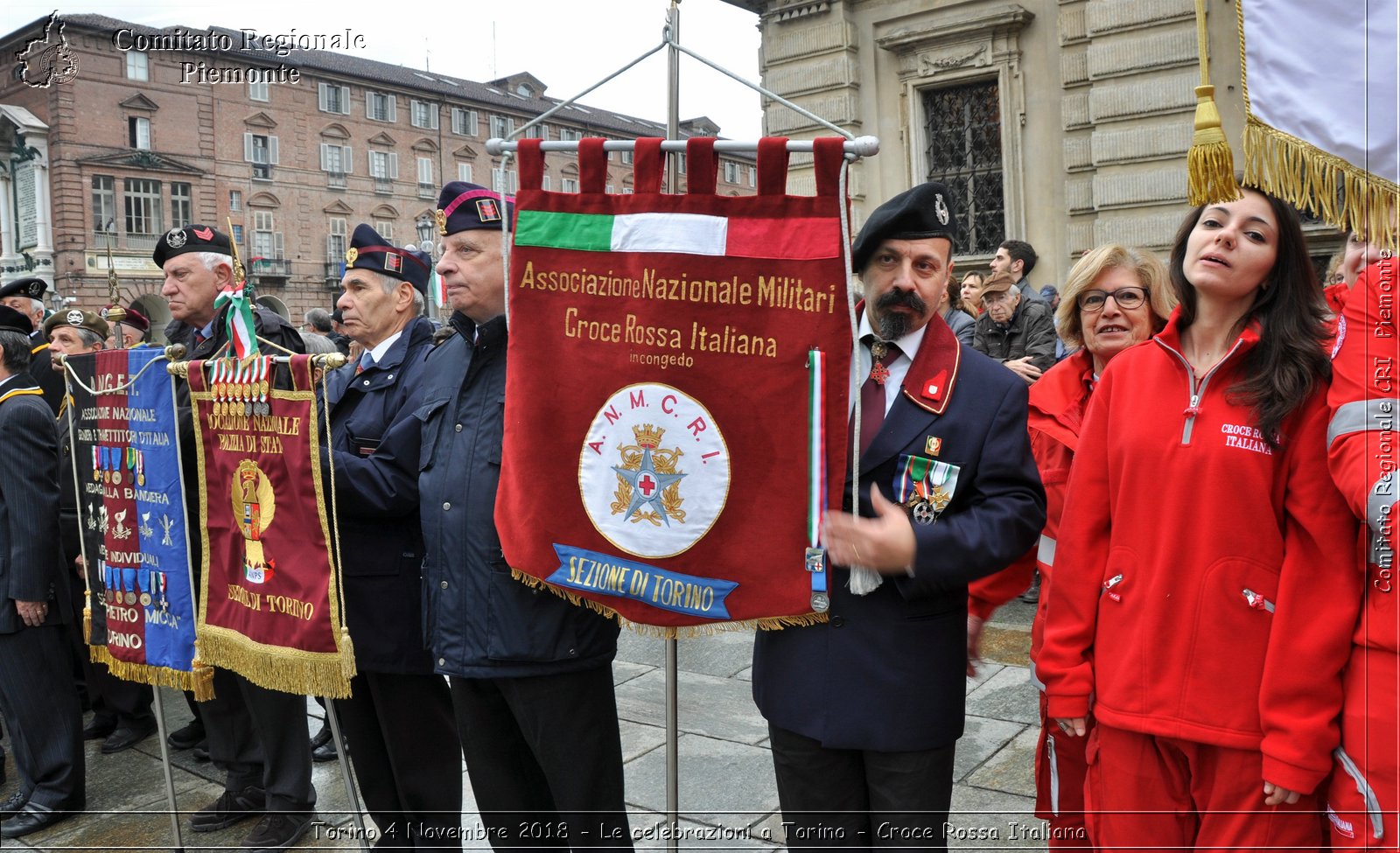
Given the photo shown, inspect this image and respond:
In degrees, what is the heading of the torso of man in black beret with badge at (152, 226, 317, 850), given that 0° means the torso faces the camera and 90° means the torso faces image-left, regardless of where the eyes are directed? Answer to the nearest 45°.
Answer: approximately 45°

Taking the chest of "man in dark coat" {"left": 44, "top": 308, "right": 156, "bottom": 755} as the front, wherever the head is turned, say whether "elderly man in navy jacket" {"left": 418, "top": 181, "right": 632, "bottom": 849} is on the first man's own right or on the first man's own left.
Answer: on the first man's own left

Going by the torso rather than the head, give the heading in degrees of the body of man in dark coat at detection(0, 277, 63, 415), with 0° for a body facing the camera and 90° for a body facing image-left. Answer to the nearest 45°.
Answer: approximately 45°

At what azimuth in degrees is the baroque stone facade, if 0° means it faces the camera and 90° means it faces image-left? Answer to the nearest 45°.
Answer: approximately 45°

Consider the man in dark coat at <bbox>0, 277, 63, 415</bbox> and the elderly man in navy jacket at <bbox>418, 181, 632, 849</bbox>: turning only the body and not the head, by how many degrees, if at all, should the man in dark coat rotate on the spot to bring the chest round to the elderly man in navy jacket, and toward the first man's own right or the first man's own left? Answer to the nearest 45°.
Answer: approximately 45° to the first man's own left

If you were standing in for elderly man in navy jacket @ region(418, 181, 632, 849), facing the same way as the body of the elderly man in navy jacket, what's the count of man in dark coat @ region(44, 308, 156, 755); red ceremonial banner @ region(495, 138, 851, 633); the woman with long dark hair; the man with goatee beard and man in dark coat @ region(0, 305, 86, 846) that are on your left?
3

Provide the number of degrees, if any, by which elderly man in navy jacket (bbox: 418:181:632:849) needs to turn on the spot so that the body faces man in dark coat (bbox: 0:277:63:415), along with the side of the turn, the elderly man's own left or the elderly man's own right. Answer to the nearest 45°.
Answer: approximately 90° to the elderly man's own right

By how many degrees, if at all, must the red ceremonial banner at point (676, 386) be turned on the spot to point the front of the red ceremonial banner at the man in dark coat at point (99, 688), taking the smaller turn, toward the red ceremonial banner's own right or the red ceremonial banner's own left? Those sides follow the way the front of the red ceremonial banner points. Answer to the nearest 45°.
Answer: approximately 135° to the red ceremonial banner's own right

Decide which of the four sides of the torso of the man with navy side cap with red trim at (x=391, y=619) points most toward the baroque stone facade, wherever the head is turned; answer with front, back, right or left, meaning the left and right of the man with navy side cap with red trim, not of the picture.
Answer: back

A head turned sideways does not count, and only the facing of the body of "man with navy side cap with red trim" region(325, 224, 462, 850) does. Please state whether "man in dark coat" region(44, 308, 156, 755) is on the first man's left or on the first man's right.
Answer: on the first man's right

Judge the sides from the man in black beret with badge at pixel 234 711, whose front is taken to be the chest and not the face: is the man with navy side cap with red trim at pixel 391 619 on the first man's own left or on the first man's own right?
on the first man's own left

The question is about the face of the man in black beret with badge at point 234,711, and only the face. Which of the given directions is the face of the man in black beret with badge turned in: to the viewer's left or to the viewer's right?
to the viewer's left
